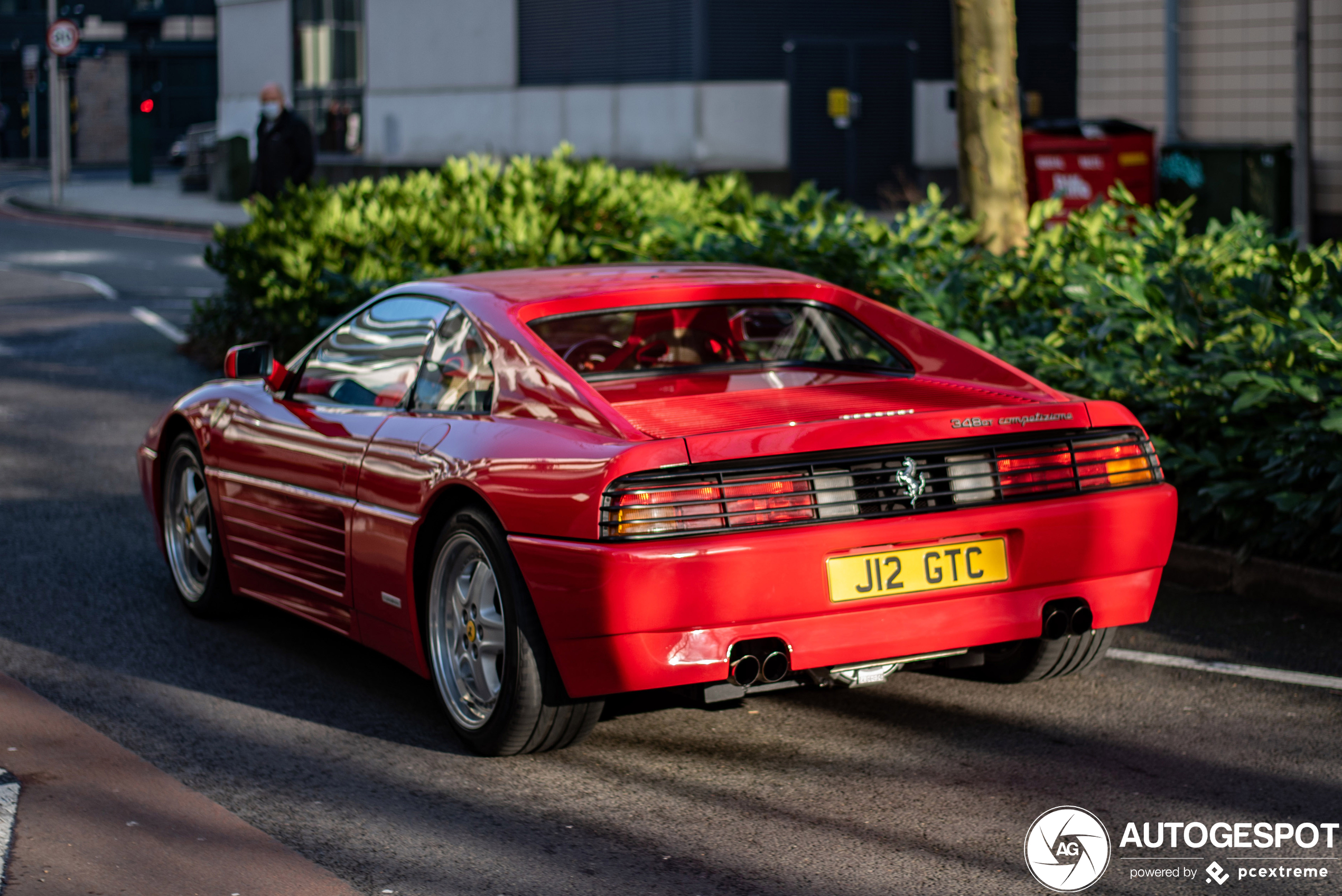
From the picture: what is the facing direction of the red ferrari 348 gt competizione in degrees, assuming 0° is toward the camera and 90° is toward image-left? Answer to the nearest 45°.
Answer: approximately 135°

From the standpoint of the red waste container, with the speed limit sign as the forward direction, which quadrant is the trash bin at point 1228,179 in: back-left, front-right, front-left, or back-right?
back-right

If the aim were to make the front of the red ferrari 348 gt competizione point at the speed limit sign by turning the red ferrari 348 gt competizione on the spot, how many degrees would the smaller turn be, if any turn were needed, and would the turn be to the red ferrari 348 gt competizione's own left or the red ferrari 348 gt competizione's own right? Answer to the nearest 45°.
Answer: approximately 45° to the red ferrari 348 gt competizione's own right

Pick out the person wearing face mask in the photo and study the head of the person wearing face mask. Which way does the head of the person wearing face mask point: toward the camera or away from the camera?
toward the camera

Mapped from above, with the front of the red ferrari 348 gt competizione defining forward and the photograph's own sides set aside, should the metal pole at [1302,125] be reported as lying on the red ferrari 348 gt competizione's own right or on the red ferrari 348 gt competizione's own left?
on the red ferrari 348 gt competizione's own right

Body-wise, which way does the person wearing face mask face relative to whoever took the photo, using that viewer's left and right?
facing the viewer and to the left of the viewer

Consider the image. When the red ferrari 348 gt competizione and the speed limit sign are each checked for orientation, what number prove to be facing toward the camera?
1

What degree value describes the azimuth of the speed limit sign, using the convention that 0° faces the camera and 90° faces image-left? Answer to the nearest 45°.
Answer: approximately 0°
